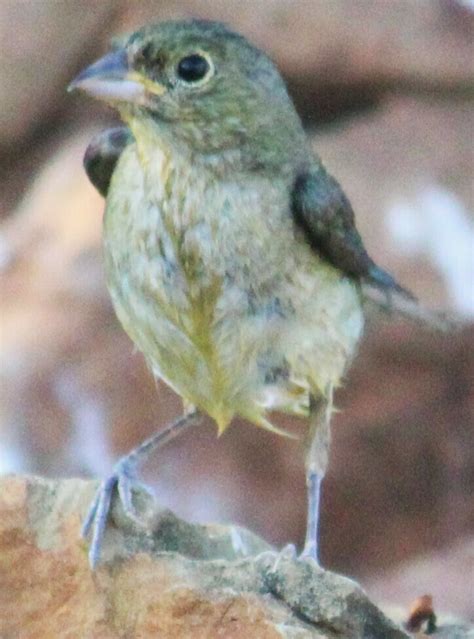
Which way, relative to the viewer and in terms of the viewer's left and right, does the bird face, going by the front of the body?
facing the viewer and to the left of the viewer
